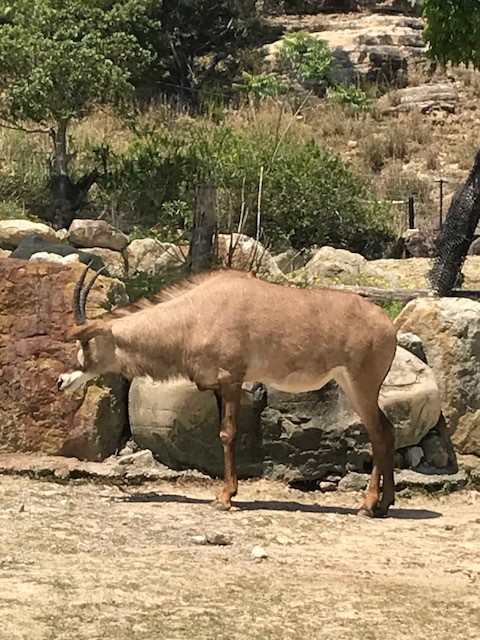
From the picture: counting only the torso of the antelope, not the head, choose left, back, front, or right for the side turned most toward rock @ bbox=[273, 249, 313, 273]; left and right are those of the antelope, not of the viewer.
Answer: right

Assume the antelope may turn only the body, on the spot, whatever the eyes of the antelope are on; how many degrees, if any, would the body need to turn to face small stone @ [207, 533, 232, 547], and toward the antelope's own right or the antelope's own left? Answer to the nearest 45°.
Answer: approximately 90° to the antelope's own left

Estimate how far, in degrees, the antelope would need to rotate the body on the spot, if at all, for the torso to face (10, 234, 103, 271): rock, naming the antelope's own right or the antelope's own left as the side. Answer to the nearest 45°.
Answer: approximately 45° to the antelope's own right

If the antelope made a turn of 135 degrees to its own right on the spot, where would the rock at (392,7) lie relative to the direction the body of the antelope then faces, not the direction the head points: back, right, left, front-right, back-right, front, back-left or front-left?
front-left

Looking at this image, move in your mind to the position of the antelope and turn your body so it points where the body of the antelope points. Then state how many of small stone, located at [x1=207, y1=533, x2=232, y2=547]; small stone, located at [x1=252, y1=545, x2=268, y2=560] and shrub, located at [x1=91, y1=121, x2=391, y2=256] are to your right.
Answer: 1

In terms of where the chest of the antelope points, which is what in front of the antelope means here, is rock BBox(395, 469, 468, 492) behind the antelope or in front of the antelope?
behind

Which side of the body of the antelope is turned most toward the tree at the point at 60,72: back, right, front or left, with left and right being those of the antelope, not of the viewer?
right

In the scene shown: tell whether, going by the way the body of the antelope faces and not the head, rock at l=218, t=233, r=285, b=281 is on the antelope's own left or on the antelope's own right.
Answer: on the antelope's own right

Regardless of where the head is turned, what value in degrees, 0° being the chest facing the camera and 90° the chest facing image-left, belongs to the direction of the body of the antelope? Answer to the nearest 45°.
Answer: approximately 90°
